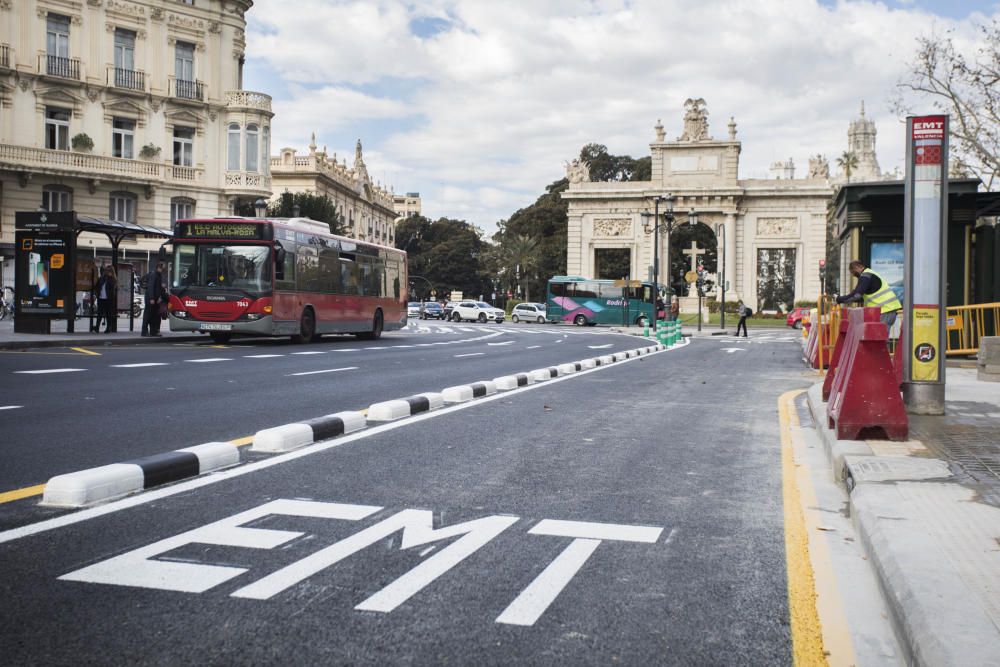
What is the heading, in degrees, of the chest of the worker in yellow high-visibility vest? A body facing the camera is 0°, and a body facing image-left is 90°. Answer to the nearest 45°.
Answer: approximately 90°

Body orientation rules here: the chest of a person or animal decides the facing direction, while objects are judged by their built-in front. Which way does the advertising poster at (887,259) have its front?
toward the camera

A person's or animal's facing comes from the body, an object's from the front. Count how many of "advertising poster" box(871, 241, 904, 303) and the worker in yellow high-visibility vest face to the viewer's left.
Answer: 1

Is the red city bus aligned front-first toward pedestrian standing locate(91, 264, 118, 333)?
no

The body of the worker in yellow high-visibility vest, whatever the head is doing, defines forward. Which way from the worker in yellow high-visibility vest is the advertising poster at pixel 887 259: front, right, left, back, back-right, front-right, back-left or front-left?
right
